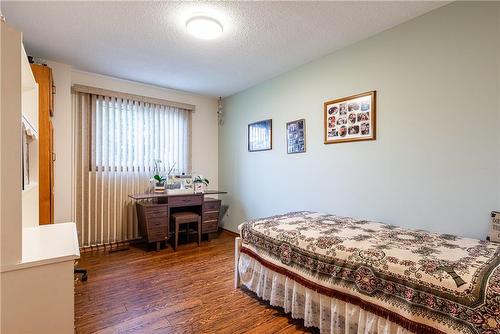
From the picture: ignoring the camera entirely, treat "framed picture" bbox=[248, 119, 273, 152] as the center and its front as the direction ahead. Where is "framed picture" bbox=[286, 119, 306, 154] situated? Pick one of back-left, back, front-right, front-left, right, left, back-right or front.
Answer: left

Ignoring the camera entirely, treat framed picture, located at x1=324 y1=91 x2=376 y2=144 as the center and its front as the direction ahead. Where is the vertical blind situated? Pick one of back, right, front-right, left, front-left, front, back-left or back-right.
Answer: front-right

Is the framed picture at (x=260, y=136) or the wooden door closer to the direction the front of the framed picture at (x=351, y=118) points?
the wooden door

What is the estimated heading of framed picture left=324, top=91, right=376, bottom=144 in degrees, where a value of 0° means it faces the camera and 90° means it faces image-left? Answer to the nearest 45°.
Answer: approximately 45°

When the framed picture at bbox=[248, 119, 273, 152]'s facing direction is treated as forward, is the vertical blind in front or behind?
in front

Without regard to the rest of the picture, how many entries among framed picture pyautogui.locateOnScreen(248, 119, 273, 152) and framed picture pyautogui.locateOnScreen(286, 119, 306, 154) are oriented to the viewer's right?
0

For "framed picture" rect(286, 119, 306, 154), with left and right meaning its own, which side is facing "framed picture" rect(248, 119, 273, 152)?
right

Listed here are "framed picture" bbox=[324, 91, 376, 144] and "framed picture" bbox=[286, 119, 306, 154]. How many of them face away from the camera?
0

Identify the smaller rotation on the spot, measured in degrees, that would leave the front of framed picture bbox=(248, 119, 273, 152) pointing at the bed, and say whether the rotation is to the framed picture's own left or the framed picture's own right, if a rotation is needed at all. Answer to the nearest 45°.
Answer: approximately 45° to the framed picture's own left
